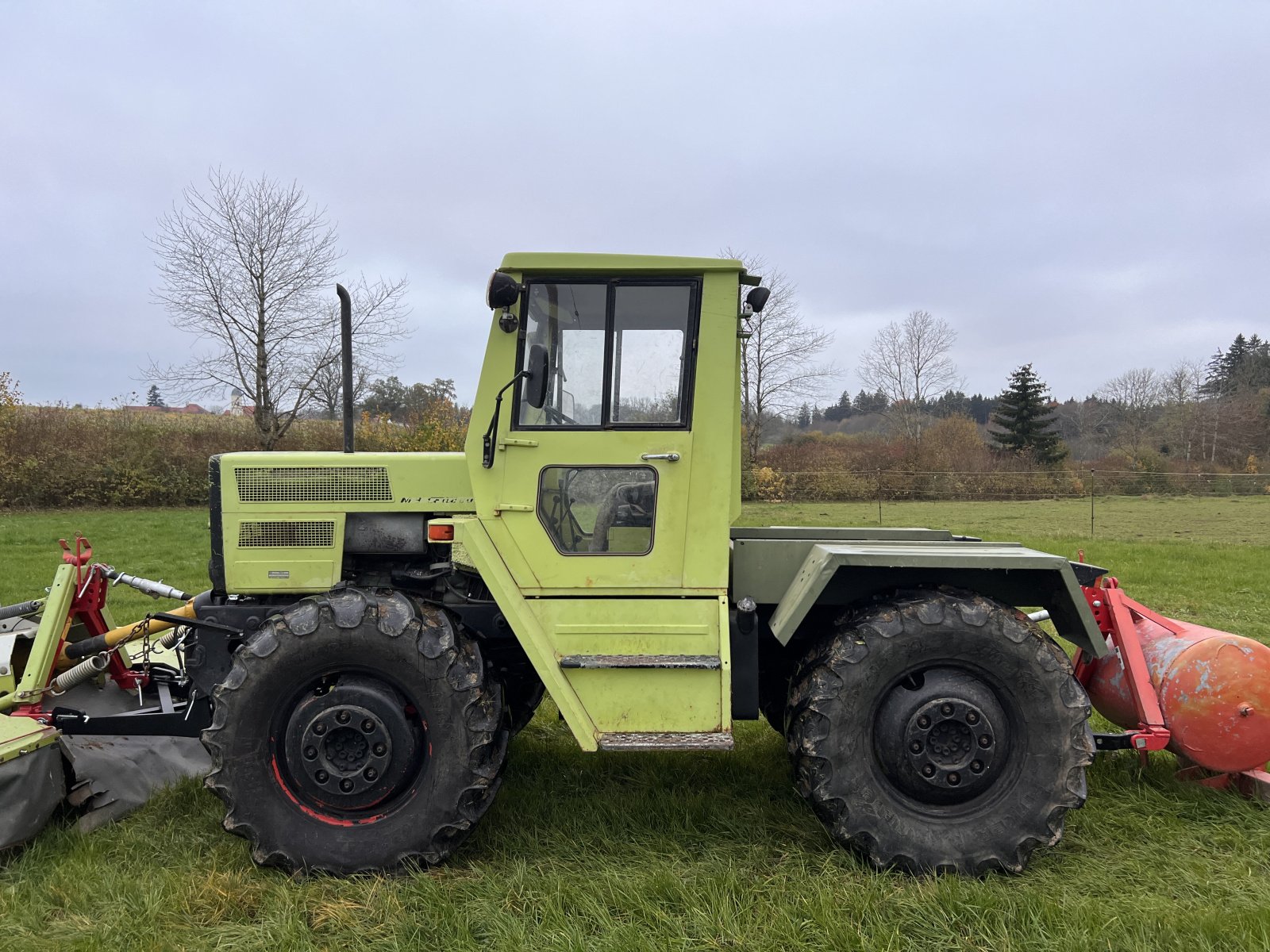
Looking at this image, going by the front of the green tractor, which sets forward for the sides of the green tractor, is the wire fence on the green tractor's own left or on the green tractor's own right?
on the green tractor's own right

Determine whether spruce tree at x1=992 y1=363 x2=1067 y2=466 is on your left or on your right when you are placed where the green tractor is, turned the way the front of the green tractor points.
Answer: on your right

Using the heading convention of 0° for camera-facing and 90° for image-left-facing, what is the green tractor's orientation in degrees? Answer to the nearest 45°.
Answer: approximately 90°
